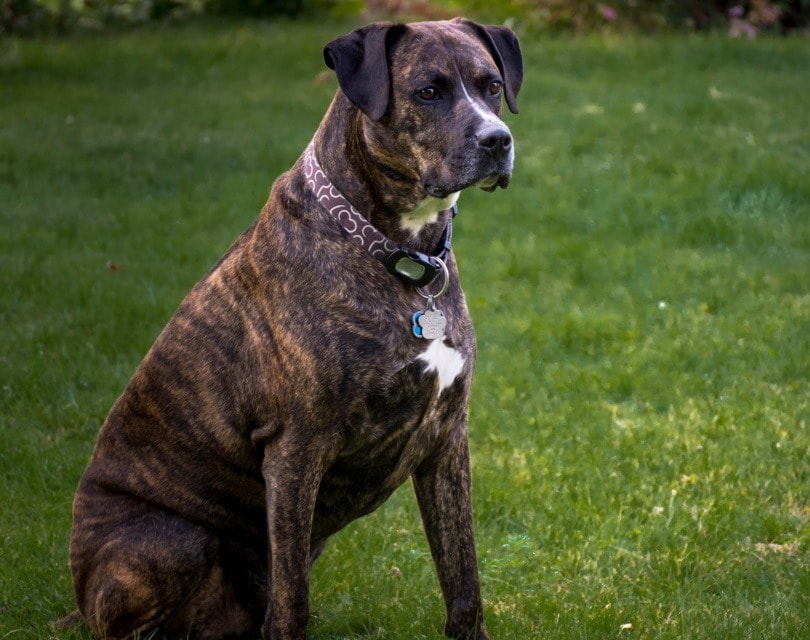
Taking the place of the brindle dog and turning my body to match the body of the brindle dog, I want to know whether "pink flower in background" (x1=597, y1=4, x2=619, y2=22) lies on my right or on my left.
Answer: on my left

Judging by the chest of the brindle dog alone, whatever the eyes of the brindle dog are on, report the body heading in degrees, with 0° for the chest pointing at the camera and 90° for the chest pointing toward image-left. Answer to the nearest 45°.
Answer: approximately 315°
